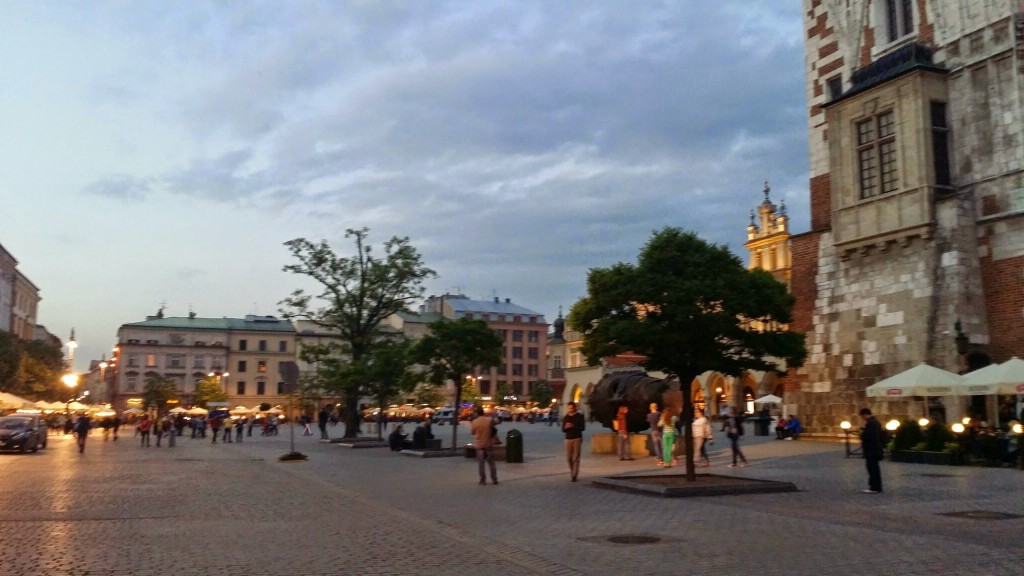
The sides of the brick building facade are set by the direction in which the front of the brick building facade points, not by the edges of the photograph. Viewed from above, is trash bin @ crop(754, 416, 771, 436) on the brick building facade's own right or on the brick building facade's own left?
on the brick building facade's own right

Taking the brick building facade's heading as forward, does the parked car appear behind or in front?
in front

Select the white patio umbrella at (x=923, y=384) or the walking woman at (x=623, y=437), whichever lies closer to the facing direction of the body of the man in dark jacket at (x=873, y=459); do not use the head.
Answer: the walking woman

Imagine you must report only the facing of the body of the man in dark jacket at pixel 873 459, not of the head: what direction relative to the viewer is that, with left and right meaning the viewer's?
facing to the left of the viewer

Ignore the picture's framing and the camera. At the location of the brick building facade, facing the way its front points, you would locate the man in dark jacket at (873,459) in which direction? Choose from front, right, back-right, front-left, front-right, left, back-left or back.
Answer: front-left

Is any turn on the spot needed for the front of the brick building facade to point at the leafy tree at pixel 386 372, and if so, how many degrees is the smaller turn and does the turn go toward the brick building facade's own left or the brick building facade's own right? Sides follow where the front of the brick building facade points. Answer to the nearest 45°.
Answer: approximately 45° to the brick building facade's own right

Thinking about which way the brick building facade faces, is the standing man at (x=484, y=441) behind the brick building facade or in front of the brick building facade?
in front
